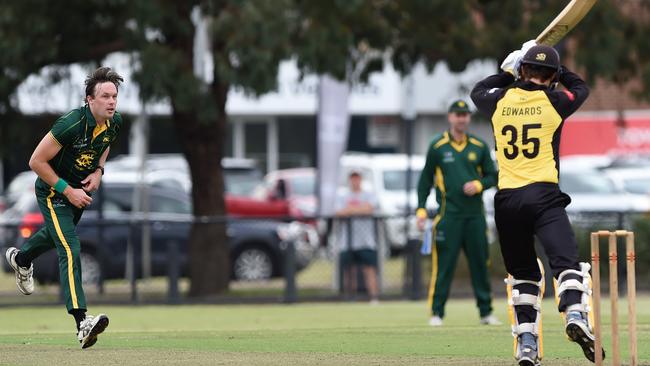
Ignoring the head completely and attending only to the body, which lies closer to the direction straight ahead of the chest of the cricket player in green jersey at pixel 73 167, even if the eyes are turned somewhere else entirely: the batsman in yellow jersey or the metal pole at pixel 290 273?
the batsman in yellow jersey

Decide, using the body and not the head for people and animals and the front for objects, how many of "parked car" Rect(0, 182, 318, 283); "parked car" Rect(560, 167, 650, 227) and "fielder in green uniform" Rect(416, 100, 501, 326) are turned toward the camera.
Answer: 1

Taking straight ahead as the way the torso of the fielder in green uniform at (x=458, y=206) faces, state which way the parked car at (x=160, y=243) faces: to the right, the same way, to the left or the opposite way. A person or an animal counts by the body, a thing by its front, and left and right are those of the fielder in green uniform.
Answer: to the left

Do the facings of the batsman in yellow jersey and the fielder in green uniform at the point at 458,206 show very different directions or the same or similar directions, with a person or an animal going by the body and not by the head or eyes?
very different directions

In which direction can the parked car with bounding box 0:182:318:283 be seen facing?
to the viewer's right

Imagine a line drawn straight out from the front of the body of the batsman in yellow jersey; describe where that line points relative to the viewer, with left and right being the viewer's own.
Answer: facing away from the viewer

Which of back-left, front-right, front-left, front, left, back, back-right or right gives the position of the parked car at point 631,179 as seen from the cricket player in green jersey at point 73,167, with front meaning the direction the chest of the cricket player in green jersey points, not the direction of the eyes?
left

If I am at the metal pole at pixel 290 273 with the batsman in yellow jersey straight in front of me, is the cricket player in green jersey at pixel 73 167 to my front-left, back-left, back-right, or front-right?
front-right

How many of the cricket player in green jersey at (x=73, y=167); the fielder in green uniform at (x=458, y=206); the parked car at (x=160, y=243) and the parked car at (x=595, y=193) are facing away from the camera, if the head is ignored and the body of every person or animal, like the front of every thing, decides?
0

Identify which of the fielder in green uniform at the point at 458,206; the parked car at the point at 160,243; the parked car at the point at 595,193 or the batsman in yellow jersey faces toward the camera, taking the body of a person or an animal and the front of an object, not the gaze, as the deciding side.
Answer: the fielder in green uniform

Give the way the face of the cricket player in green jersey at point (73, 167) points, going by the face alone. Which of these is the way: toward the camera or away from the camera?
toward the camera

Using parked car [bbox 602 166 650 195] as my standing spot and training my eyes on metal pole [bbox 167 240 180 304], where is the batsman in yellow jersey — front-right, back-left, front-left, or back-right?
front-left

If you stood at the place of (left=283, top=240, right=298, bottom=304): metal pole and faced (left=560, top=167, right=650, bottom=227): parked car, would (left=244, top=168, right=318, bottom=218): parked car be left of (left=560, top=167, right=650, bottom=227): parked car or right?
left

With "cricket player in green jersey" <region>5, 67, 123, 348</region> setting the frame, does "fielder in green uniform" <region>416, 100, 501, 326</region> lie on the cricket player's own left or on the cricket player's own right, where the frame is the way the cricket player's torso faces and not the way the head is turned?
on the cricket player's own left

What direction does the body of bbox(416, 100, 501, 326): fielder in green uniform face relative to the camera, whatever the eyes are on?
toward the camera
